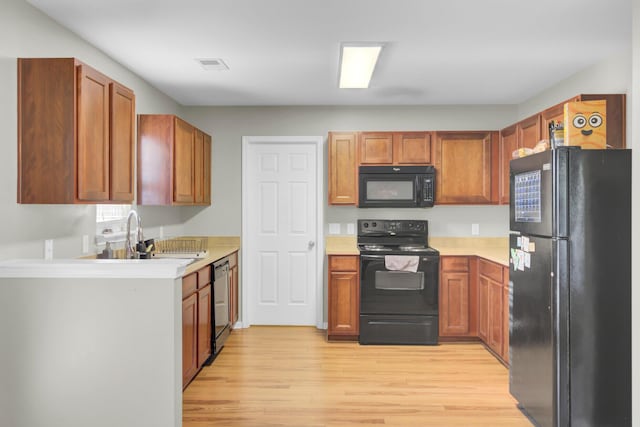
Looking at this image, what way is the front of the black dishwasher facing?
to the viewer's right

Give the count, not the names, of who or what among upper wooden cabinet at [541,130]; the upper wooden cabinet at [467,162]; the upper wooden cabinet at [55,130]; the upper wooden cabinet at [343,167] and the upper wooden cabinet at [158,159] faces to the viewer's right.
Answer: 2

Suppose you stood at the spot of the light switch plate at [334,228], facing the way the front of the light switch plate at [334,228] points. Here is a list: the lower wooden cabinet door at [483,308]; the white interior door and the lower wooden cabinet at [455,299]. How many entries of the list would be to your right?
1

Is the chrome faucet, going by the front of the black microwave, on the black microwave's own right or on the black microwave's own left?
on the black microwave's own right

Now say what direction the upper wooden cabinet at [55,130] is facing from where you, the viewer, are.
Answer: facing to the right of the viewer

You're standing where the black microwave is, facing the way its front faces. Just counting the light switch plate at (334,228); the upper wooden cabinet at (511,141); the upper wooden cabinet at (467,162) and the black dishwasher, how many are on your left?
2

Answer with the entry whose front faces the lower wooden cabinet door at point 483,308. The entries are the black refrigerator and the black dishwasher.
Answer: the black dishwasher

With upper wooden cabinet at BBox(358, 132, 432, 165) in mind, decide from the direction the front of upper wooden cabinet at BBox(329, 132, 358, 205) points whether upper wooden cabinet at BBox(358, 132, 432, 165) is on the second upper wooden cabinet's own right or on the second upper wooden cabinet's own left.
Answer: on the second upper wooden cabinet's own left

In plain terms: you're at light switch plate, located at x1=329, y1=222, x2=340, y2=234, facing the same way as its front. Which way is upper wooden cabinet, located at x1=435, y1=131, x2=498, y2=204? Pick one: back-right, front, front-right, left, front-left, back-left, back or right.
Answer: left

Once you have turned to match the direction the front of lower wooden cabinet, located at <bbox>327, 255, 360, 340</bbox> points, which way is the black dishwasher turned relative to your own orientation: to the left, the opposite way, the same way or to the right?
to the left

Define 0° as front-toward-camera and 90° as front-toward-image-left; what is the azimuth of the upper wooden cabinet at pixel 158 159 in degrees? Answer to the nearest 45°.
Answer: approximately 270°

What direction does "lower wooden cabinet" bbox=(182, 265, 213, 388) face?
to the viewer's right

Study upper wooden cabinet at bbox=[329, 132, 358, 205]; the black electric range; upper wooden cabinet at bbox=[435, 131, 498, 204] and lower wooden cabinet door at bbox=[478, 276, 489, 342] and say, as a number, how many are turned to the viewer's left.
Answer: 1

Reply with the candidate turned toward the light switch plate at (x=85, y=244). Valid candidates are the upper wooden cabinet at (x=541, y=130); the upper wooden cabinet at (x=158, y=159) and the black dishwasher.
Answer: the upper wooden cabinet at (x=541, y=130)

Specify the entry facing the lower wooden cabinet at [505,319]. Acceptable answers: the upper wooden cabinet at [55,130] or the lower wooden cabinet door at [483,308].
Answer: the upper wooden cabinet

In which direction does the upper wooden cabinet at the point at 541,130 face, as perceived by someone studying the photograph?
facing the viewer and to the left of the viewer

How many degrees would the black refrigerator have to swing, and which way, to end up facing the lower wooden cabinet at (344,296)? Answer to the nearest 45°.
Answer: approximately 90° to its right
